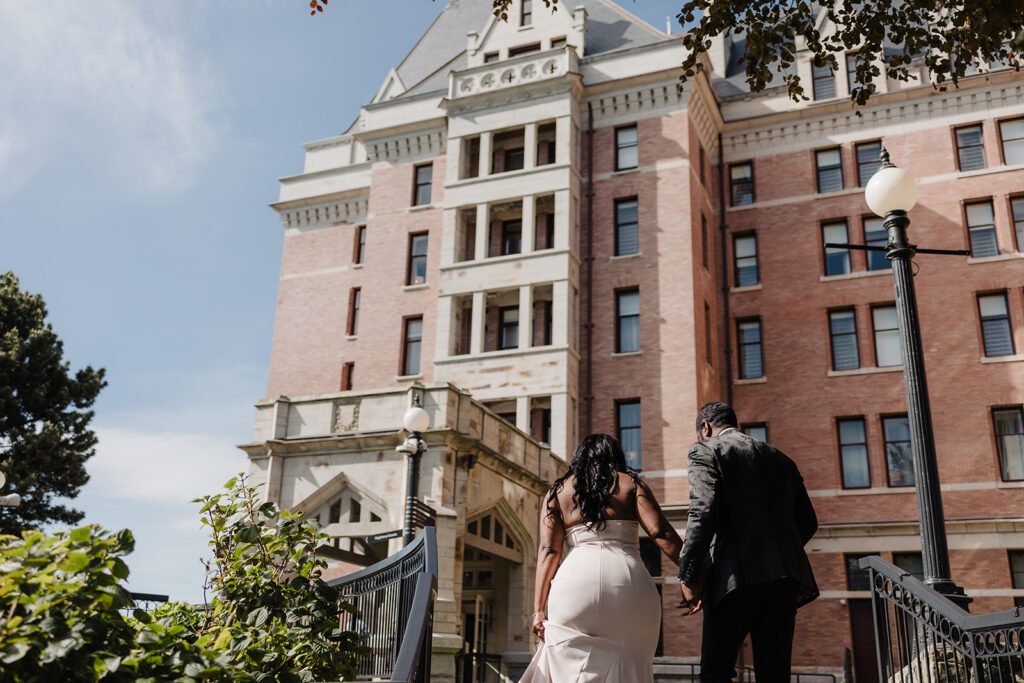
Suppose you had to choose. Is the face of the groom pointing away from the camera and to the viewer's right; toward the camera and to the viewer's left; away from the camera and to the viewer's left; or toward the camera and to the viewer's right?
away from the camera and to the viewer's left

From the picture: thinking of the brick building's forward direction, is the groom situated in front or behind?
in front

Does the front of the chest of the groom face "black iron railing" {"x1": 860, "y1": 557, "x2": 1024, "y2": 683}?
no

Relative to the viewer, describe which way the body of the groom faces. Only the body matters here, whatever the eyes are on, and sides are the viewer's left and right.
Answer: facing away from the viewer and to the left of the viewer

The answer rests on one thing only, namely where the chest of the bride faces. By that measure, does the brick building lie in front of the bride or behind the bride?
in front

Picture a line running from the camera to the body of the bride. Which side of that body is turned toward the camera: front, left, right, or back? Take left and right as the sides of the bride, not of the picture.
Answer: back

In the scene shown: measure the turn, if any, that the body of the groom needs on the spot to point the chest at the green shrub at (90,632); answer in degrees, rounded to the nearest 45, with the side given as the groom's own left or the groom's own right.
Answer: approximately 90° to the groom's own left

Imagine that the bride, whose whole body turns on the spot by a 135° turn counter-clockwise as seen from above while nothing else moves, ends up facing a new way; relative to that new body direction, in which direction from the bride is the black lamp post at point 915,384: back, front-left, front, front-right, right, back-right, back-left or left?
back

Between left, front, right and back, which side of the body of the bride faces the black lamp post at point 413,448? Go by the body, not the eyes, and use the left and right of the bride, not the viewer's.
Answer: front

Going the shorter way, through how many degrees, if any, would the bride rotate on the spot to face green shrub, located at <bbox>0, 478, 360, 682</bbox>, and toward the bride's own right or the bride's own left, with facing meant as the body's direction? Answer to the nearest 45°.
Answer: approximately 135° to the bride's own left

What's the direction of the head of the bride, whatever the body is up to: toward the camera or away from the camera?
away from the camera

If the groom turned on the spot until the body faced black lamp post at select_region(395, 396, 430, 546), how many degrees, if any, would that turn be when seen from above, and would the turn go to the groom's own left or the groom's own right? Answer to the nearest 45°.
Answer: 0° — they already face it

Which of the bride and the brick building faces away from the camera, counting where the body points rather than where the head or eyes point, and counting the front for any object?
the bride

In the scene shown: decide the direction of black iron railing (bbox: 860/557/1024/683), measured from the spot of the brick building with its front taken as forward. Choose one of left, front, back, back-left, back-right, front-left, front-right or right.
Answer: front-left

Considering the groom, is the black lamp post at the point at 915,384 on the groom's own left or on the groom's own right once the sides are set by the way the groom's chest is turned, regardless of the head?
on the groom's own right

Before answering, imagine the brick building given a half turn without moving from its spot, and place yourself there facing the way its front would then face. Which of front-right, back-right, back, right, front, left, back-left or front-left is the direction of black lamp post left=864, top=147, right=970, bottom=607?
back-right

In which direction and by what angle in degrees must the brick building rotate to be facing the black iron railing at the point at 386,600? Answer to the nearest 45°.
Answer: approximately 45° to its left

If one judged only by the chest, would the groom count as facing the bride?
no

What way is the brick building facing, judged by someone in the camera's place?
facing the viewer and to the left of the viewer

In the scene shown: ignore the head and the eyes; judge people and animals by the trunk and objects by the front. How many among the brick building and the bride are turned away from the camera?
1
